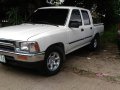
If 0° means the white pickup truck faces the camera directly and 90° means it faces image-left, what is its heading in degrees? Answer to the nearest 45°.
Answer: approximately 45°
